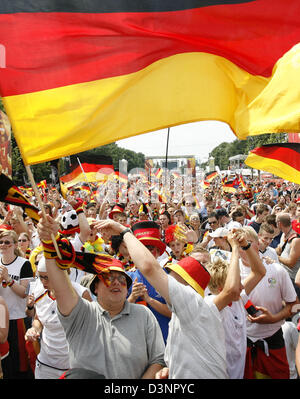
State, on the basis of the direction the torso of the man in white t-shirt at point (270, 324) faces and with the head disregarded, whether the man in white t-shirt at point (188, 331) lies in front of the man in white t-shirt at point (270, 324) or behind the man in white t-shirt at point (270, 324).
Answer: in front

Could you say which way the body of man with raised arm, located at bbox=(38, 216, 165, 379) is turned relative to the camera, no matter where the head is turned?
toward the camera

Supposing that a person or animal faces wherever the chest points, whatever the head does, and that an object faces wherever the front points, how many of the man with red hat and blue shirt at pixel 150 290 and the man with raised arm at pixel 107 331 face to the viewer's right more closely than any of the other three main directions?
0

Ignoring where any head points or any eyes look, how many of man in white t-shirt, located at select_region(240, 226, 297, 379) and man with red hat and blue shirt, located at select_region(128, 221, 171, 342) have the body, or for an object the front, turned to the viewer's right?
0

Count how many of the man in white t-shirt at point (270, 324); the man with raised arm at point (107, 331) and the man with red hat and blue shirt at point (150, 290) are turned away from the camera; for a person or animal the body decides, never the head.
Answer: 0

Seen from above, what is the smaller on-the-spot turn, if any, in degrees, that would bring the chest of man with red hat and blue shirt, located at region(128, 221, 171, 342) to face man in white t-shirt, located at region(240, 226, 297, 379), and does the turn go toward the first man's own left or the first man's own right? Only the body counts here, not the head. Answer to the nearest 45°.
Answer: approximately 135° to the first man's own left

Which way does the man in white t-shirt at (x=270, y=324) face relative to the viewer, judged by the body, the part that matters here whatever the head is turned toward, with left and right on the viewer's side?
facing the viewer and to the left of the viewer
